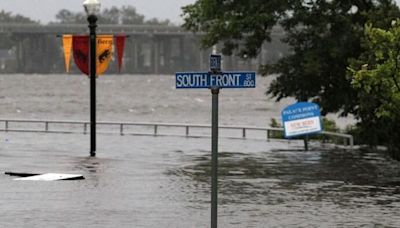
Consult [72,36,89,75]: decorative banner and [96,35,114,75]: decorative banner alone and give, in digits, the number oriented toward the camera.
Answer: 2

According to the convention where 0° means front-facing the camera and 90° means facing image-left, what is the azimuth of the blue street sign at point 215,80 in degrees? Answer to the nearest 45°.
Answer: approximately 0°

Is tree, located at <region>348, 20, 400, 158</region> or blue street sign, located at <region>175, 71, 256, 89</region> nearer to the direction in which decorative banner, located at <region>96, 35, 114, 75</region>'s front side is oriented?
the blue street sign

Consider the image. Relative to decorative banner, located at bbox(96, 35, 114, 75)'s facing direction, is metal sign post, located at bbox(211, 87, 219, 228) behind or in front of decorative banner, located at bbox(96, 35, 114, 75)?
in front

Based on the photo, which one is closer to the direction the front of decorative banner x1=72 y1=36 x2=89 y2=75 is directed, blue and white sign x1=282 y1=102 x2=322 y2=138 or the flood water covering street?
the flood water covering street

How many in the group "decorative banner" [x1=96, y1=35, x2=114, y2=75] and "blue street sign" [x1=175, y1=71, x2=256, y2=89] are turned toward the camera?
2

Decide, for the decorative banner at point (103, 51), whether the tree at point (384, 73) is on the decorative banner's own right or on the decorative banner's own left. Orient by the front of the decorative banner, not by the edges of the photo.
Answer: on the decorative banner's own left

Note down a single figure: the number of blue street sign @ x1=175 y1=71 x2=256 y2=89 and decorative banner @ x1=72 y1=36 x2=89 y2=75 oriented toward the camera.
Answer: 2
